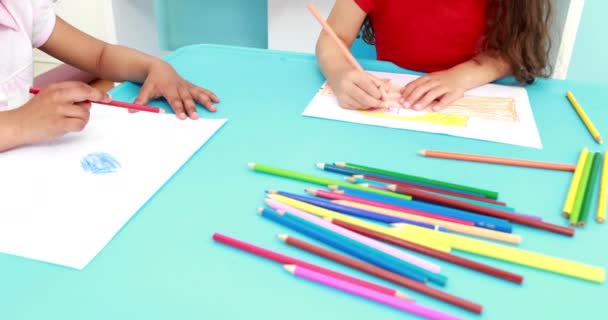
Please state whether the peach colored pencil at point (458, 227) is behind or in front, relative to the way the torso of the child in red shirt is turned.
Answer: in front

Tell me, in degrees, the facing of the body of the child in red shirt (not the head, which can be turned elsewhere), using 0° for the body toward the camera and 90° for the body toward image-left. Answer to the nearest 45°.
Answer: approximately 0°

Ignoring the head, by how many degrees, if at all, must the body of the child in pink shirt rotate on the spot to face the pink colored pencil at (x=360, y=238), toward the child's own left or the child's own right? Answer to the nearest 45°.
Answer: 0° — they already face it

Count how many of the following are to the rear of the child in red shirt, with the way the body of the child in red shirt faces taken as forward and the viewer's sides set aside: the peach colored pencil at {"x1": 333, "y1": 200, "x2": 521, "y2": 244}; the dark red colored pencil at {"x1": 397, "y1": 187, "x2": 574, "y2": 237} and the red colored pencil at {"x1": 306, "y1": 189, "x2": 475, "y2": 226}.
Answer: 0

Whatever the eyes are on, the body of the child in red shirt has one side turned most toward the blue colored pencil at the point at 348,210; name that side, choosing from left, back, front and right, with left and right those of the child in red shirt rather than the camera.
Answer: front

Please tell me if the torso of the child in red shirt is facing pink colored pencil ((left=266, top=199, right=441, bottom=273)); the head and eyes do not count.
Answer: yes

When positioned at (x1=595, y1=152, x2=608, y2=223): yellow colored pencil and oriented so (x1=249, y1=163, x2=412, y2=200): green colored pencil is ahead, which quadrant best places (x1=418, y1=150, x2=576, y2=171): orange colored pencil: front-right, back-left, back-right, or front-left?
front-right

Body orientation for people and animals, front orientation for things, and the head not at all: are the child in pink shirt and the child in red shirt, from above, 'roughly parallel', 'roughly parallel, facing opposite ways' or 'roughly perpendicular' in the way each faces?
roughly perpendicular

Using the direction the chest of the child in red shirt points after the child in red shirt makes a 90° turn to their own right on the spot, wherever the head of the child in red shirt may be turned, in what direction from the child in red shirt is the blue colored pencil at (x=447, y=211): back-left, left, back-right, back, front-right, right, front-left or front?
left

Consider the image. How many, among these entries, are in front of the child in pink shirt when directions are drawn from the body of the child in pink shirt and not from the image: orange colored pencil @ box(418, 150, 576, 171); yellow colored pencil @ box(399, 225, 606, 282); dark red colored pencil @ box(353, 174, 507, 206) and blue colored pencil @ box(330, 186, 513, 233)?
4

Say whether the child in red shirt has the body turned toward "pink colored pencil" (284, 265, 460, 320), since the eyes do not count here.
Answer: yes

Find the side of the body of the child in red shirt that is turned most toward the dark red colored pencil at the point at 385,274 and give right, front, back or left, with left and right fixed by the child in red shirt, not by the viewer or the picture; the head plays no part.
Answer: front

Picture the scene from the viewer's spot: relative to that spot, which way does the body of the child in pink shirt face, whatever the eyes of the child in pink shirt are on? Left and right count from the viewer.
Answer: facing the viewer and to the right of the viewer

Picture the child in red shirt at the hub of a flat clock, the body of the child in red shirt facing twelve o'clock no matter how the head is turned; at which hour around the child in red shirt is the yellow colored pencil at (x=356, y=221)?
The yellow colored pencil is roughly at 12 o'clock from the child in red shirt.

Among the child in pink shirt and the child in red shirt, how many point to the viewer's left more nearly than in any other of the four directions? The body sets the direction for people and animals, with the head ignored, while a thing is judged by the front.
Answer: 0

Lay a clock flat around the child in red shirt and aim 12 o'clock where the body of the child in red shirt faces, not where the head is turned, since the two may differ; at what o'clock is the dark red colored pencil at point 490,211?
The dark red colored pencil is roughly at 12 o'clock from the child in red shirt.

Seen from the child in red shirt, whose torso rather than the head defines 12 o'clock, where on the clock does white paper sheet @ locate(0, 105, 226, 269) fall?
The white paper sheet is roughly at 1 o'clock from the child in red shirt.

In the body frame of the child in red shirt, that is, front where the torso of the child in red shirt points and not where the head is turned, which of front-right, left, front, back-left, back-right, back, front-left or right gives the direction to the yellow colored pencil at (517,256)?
front
